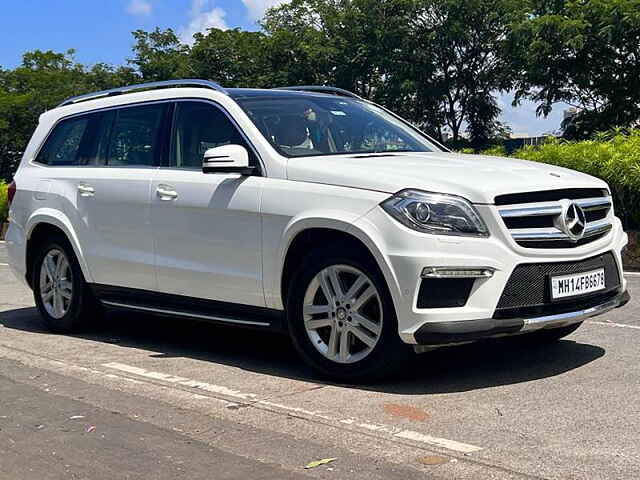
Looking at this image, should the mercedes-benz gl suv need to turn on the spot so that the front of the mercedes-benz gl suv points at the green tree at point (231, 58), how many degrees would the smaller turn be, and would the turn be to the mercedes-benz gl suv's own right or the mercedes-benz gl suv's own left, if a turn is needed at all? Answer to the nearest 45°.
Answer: approximately 135° to the mercedes-benz gl suv's own left

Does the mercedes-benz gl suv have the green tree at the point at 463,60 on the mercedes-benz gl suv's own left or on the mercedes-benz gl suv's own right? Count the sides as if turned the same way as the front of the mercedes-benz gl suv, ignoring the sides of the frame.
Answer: on the mercedes-benz gl suv's own left

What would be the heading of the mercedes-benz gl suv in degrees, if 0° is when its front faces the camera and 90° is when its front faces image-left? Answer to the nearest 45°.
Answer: approximately 315°

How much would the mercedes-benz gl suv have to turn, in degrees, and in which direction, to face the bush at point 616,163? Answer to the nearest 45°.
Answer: approximately 90° to its left

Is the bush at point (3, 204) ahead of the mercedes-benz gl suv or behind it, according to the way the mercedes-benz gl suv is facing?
behind
